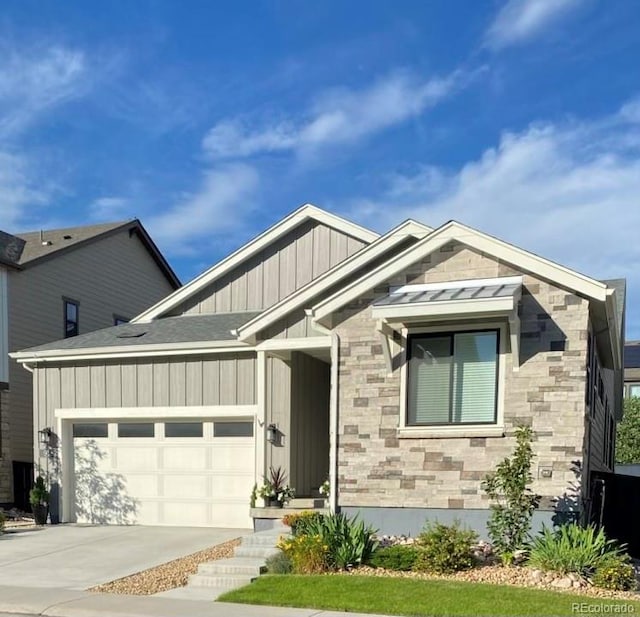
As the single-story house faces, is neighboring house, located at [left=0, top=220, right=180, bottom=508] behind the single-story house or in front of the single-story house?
behind

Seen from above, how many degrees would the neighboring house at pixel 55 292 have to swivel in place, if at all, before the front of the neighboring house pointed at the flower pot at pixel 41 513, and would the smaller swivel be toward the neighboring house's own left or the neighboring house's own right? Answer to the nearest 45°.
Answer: approximately 45° to the neighboring house's own left

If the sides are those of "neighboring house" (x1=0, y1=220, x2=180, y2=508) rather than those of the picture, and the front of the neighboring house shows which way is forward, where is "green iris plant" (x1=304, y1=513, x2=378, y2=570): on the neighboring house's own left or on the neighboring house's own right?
on the neighboring house's own left

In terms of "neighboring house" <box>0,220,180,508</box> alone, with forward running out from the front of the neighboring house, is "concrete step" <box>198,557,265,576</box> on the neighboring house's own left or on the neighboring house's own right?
on the neighboring house's own left

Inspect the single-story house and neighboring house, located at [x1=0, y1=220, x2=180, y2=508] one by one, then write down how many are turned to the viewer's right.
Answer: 0

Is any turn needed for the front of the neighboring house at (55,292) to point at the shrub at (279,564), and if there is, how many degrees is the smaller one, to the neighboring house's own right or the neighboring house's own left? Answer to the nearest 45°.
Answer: approximately 45° to the neighboring house's own left

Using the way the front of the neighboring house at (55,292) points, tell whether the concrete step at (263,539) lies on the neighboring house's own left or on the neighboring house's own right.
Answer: on the neighboring house's own left

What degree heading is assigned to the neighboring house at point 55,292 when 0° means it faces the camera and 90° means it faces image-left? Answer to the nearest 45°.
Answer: approximately 45°

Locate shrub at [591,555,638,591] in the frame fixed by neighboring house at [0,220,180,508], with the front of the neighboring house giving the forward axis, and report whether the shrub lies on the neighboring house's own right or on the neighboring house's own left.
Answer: on the neighboring house's own left

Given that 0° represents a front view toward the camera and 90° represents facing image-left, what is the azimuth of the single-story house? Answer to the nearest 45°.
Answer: approximately 0°
